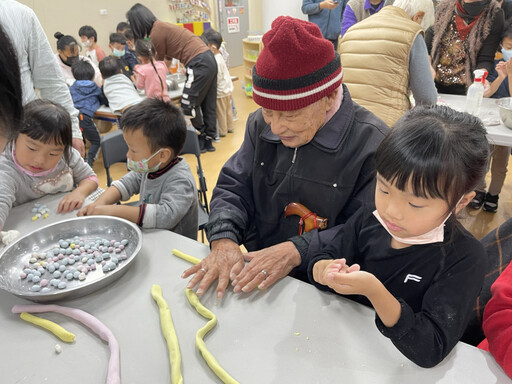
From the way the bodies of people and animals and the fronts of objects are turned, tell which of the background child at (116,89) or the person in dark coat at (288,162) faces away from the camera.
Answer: the background child

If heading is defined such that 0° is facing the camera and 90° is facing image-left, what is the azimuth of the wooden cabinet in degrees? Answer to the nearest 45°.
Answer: approximately 45°

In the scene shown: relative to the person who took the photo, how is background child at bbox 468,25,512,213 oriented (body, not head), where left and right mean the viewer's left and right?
facing the viewer and to the left of the viewer

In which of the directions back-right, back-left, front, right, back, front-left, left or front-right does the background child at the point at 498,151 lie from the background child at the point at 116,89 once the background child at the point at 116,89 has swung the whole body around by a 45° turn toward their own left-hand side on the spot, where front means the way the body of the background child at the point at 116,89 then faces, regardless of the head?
back

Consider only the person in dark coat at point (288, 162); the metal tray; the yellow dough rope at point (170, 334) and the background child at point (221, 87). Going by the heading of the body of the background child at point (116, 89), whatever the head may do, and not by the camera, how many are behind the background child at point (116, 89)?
3

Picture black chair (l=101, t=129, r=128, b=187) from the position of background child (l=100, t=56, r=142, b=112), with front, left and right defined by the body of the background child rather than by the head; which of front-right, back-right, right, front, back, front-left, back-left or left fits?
back

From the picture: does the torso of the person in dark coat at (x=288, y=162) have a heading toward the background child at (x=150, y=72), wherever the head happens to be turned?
no

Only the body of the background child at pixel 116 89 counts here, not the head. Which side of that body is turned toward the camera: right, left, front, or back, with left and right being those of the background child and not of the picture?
back

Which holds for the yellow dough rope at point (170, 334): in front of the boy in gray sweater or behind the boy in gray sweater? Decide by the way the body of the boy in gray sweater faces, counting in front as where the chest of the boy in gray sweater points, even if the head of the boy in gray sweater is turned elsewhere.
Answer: in front

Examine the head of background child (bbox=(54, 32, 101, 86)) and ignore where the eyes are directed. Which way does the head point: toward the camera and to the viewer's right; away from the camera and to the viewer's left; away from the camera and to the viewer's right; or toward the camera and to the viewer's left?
toward the camera and to the viewer's right

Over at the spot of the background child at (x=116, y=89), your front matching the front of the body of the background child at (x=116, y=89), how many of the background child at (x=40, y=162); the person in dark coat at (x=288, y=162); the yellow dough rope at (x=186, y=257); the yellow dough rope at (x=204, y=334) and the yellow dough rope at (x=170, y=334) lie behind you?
5

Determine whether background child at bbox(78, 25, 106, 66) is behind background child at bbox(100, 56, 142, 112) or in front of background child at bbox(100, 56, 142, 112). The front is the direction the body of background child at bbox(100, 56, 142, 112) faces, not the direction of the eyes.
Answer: in front

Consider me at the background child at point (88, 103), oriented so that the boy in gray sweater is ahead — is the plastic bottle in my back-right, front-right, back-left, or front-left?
front-left

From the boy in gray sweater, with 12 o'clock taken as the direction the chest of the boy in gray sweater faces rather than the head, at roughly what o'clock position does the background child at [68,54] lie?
The background child is roughly at 4 o'clock from the boy in gray sweater.

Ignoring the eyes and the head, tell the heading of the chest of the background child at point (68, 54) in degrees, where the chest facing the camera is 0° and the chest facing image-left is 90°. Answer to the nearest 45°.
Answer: approximately 315°

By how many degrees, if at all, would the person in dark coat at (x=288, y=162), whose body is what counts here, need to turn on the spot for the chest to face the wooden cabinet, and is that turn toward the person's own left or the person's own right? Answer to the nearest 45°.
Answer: approximately 135° to the person's own right
